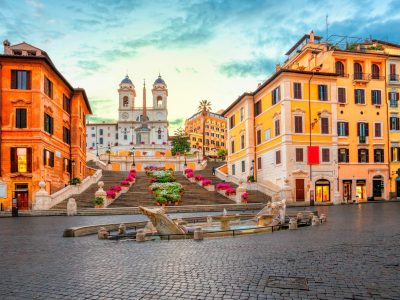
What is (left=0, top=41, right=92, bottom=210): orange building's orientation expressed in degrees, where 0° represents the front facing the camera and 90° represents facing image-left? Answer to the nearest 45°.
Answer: approximately 0°

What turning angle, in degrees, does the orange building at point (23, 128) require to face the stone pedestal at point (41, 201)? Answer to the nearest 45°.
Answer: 0° — it already faces it
